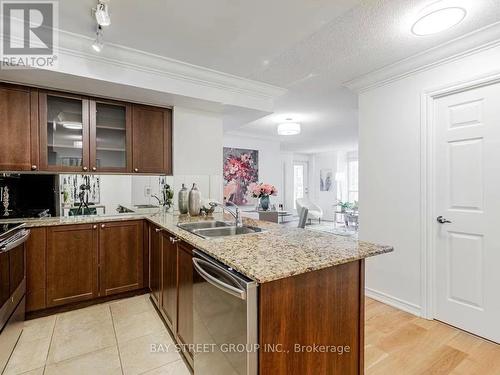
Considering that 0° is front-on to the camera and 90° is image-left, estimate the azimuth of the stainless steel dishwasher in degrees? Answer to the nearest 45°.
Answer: approximately 45°

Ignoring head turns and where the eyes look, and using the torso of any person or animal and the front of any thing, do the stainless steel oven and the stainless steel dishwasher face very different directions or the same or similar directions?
very different directions

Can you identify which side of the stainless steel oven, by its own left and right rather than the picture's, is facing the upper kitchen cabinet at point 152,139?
front

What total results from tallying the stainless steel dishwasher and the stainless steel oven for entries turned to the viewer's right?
1

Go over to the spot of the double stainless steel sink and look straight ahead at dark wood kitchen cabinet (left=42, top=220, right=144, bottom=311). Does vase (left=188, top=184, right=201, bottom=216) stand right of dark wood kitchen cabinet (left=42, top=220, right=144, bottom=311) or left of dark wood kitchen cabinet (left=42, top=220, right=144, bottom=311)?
right

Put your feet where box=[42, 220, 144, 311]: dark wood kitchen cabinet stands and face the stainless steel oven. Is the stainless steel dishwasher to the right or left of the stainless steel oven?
left

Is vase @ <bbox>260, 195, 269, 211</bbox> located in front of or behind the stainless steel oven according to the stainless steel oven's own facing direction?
in front

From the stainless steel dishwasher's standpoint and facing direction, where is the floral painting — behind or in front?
behind

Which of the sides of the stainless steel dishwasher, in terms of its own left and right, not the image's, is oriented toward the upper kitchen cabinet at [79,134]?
right

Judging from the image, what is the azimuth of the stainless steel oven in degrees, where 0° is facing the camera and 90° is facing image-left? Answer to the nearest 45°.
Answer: approximately 270°

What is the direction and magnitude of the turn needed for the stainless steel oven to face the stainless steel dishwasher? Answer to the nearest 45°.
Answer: approximately 45° to its right

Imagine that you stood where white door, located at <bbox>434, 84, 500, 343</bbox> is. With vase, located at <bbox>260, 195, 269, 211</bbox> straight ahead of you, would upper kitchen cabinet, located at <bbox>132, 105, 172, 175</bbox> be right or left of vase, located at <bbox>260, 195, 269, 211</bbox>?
left

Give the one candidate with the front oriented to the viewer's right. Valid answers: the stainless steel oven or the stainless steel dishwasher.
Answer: the stainless steel oven
